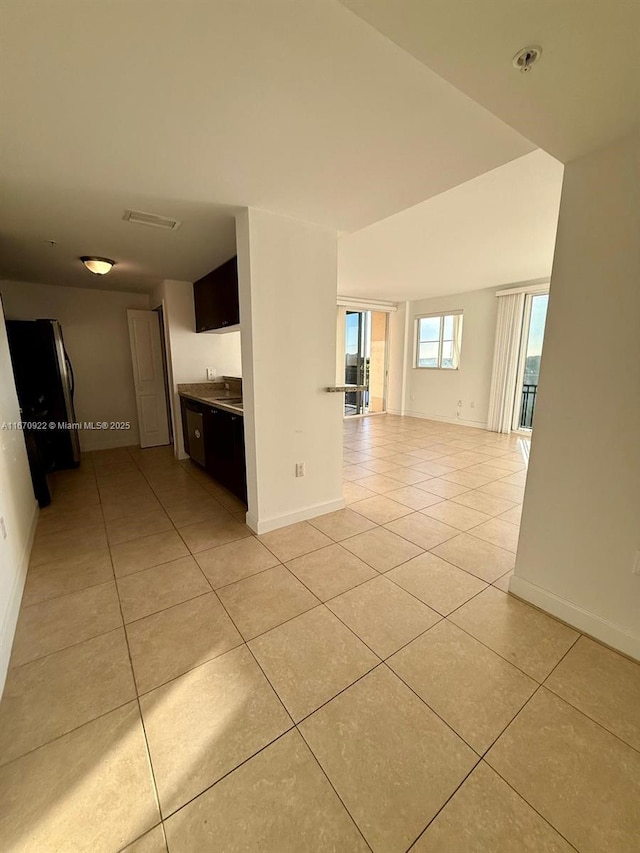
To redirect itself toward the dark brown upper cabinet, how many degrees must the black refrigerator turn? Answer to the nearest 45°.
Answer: approximately 45° to its right

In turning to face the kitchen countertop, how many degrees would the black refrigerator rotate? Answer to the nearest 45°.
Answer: approximately 45° to its right

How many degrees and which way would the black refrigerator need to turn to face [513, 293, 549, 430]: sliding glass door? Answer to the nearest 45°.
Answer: approximately 45° to its right

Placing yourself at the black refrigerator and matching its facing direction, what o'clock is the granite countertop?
The granite countertop is roughly at 1 o'clock from the black refrigerator.

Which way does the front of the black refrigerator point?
to the viewer's right
